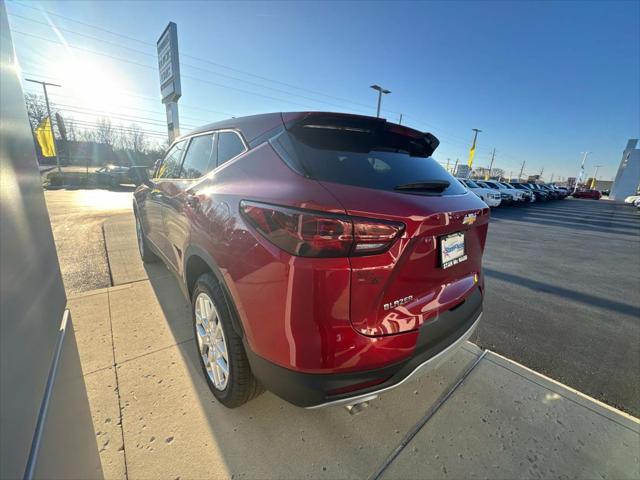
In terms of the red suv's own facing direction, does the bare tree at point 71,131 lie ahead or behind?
ahead

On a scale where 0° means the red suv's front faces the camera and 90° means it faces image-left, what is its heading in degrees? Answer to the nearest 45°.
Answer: approximately 135°

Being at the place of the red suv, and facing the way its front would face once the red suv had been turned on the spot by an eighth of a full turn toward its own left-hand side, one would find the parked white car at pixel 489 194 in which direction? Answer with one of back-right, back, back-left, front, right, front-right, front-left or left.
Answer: back-right

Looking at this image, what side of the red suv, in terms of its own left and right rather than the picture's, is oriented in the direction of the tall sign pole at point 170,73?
front

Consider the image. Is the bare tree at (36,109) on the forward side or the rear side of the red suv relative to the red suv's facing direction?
on the forward side

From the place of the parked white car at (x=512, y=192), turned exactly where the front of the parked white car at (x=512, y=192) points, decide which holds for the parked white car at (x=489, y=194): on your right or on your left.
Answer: on your right

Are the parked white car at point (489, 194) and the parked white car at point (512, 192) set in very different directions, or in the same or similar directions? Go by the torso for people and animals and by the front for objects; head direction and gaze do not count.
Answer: same or similar directions

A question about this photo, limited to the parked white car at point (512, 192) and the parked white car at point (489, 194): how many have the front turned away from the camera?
0

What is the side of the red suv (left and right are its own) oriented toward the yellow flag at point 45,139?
front

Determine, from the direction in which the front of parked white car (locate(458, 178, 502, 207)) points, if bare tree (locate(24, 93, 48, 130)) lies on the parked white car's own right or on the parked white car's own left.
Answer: on the parked white car's own right

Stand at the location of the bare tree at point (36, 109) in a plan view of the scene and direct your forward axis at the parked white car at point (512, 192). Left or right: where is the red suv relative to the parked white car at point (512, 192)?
right
